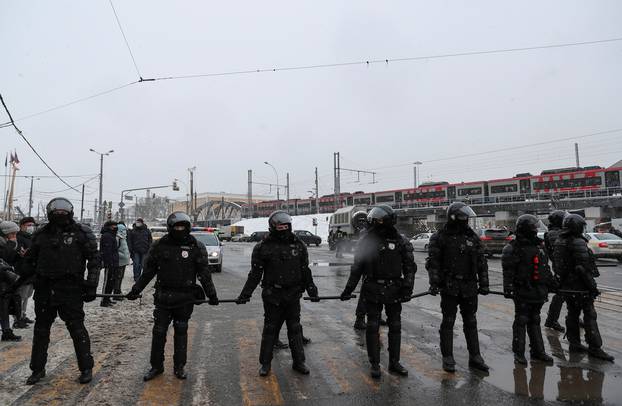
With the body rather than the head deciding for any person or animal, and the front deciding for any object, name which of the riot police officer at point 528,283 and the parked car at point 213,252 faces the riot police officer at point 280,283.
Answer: the parked car

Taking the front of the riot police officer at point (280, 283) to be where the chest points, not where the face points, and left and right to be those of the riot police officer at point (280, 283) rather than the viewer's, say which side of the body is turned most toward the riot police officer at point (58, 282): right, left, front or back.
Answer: right

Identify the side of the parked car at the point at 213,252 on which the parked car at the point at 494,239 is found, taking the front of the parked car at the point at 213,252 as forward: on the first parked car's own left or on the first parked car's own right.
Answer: on the first parked car's own left

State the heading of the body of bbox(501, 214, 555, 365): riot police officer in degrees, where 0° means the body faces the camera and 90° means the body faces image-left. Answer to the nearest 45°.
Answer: approximately 315°

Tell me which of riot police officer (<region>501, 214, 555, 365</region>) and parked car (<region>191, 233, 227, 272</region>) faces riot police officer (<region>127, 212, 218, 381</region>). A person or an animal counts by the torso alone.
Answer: the parked car

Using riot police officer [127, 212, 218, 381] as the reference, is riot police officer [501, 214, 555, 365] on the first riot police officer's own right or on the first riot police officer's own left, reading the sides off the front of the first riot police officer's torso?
on the first riot police officer's own left

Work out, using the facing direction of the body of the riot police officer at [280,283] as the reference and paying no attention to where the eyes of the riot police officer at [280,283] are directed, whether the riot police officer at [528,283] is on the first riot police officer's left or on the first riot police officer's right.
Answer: on the first riot police officer's left

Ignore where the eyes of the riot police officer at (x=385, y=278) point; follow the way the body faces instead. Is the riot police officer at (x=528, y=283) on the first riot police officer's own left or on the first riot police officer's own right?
on the first riot police officer's own left

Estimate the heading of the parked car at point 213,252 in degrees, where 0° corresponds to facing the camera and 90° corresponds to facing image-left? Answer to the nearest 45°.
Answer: approximately 0°
